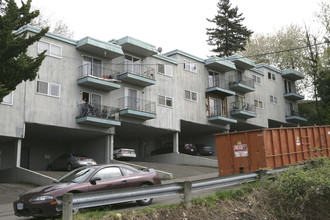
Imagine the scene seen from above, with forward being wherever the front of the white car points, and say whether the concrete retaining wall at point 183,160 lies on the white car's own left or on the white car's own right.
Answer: on the white car's own right

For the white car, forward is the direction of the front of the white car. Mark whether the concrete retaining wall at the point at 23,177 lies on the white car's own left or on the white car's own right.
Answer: on the white car's own left

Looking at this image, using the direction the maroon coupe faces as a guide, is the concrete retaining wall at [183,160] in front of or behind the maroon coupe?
behind

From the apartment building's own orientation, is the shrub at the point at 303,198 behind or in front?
in front

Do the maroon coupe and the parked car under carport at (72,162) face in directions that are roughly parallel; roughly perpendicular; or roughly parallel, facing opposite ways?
roughly perpendicular

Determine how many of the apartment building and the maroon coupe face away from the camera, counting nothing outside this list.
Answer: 0
